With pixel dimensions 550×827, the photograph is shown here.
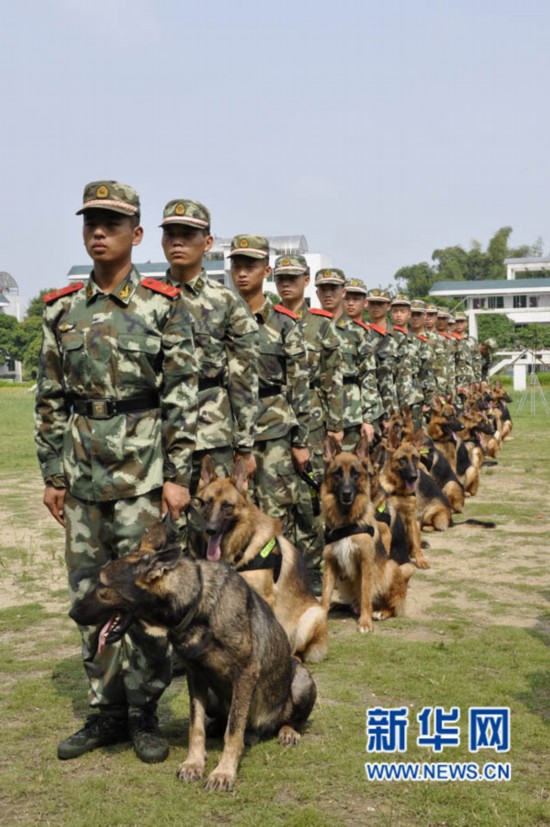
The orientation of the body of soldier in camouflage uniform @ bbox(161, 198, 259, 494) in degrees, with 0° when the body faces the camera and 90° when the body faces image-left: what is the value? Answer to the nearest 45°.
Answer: approximately 45°

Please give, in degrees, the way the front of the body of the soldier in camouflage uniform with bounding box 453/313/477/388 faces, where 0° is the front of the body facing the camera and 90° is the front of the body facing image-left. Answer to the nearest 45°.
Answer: approximately 45°

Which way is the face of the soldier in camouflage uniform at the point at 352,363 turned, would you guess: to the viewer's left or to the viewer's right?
to the viewer's left

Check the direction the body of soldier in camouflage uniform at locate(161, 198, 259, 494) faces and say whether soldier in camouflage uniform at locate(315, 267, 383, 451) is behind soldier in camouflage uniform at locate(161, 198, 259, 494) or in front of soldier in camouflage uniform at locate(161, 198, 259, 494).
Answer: behind
